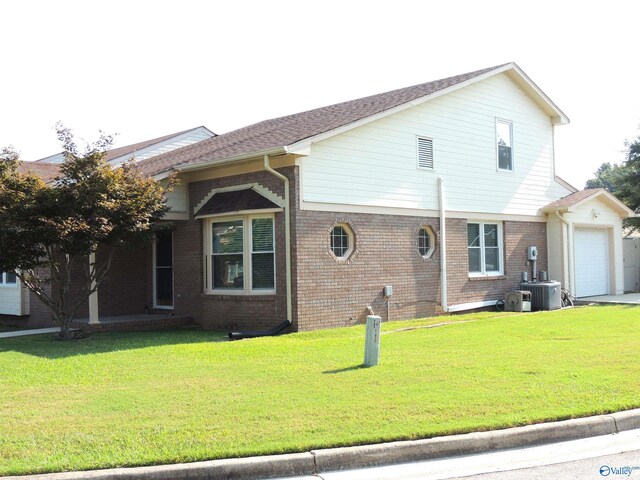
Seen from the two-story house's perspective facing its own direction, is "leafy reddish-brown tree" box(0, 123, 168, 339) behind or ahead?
ahead

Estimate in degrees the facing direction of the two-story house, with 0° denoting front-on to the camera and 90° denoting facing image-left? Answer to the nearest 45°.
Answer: approximately 45°

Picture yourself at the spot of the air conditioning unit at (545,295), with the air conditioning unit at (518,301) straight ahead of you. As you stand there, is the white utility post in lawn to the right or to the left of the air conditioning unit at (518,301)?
left

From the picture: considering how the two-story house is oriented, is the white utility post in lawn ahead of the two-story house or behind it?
ahead
